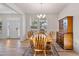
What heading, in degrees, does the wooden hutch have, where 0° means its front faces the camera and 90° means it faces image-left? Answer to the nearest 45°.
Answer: approximately 90°
